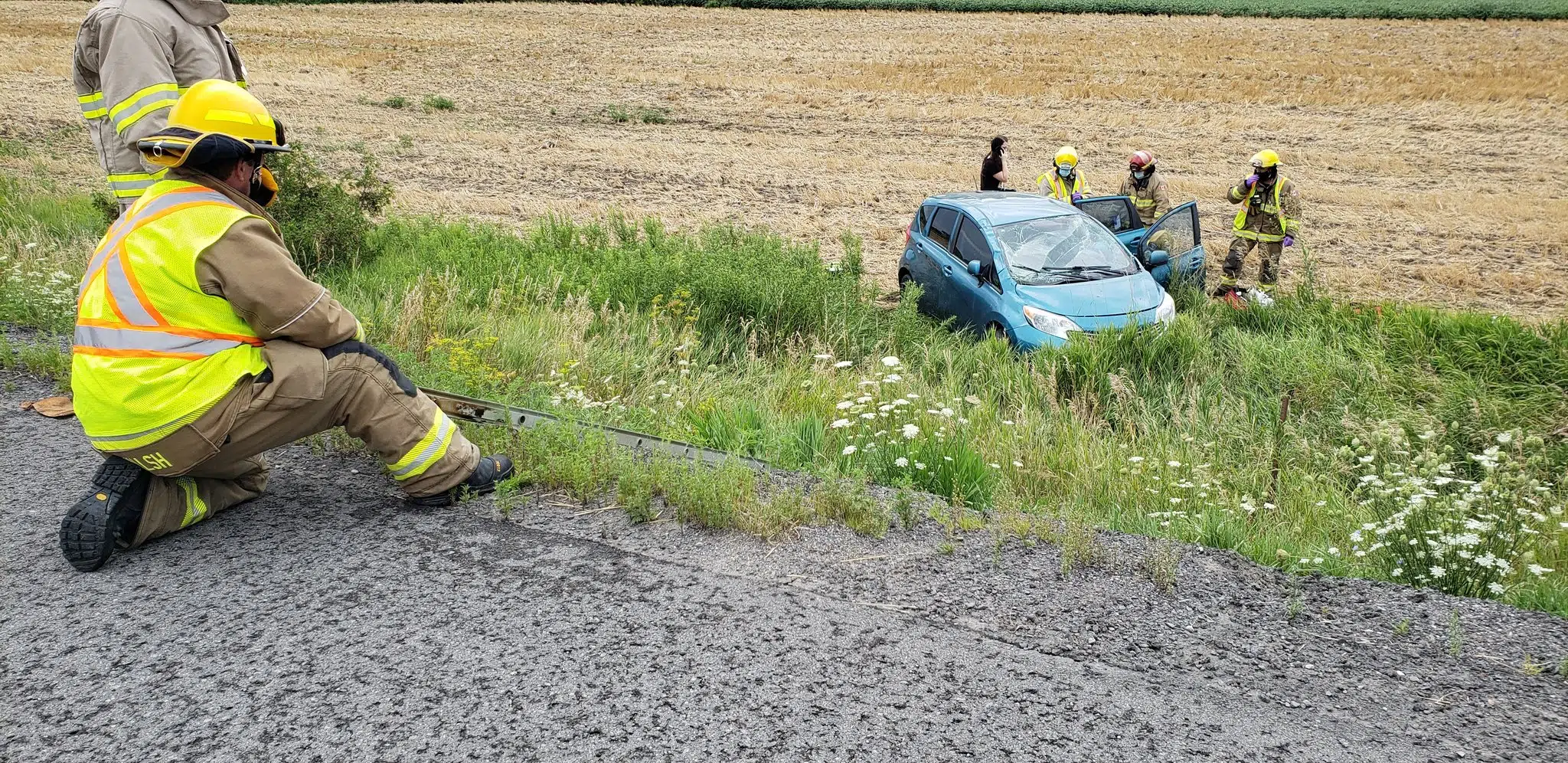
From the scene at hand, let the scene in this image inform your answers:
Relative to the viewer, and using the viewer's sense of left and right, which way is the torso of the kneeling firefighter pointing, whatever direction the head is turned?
facing away from the viewer and to the right of the viewer

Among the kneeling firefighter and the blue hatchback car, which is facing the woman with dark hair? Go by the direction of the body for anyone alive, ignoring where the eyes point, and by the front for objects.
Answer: the kneeling firefighter

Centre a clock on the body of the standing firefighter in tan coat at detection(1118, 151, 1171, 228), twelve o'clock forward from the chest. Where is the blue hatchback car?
The blue hatchback car is roughly at 11 o'clock from the standing firefighter in tan coat.

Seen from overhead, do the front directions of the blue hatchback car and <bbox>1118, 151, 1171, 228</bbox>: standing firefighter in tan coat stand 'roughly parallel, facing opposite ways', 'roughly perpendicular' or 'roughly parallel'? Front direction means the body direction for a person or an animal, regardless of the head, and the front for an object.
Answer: roughly perpendicular

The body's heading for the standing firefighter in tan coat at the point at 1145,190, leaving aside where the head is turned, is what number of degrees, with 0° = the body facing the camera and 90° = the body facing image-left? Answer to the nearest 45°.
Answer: approximately 45°

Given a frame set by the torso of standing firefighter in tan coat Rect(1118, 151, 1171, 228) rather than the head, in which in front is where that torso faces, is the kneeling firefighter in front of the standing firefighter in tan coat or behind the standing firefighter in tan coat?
in front

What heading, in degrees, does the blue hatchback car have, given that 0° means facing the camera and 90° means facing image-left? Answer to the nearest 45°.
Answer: approximately 315°
